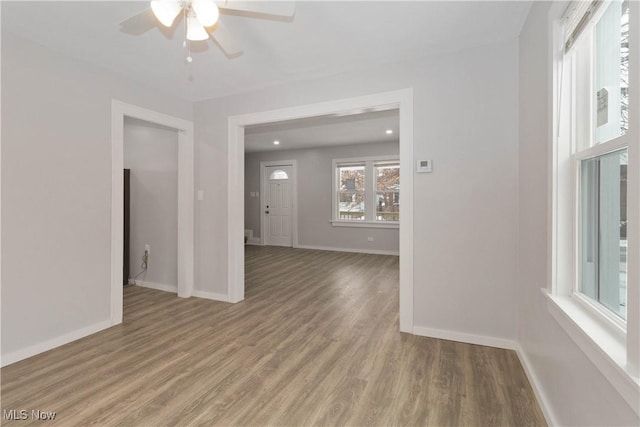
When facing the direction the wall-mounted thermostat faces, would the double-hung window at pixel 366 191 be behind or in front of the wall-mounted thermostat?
behind

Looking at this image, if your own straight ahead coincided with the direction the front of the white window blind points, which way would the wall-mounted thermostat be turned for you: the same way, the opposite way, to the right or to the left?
to the left

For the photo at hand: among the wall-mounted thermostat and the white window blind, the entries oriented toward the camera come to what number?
1

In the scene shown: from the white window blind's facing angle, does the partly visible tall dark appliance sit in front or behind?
in front

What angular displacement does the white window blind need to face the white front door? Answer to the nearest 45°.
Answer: approximately 45° to its right

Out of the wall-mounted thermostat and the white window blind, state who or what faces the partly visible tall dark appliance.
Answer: the white window blind

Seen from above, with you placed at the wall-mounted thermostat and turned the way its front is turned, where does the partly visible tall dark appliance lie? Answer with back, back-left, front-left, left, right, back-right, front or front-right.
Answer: right

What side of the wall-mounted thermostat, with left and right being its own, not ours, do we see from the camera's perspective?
front

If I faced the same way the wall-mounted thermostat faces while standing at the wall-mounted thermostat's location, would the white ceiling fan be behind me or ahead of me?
ahead

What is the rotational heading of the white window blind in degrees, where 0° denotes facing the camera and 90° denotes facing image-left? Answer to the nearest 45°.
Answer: approximately 90°
